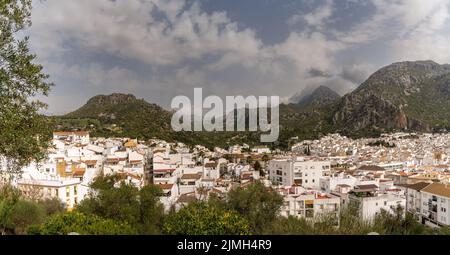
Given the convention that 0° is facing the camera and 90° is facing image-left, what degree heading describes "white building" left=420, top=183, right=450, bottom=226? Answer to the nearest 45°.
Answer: approximately 45°

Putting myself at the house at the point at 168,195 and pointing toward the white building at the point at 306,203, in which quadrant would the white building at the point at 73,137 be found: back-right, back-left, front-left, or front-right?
back-left
